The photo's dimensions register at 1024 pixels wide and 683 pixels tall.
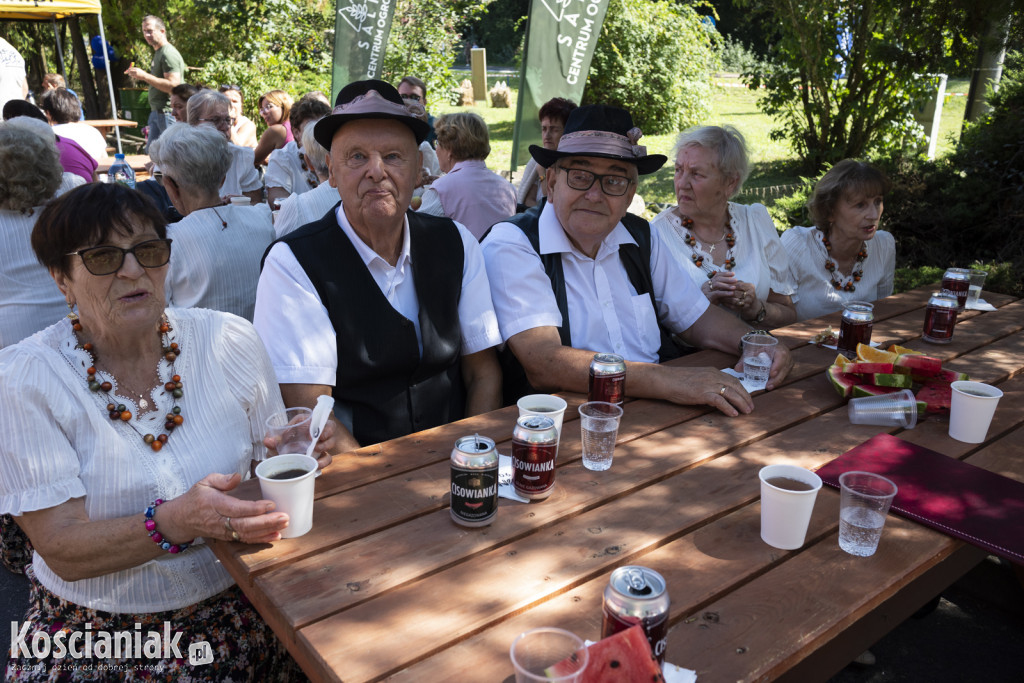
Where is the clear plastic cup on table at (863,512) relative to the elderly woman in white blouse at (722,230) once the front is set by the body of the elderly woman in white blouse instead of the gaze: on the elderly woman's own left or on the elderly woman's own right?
on the elderly woman's own left

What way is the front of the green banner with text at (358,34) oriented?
toward the camera

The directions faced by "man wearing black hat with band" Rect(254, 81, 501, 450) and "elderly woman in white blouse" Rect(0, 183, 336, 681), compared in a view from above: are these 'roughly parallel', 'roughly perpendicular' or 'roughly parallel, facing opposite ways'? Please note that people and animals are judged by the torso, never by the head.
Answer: roughly parallel

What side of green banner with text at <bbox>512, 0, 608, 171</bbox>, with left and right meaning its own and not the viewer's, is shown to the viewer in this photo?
front

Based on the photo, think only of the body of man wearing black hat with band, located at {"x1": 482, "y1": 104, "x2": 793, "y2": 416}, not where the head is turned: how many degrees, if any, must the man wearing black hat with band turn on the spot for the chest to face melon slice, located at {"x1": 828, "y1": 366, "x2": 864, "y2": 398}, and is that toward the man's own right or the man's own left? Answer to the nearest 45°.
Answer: approximately 45° to the man's own left

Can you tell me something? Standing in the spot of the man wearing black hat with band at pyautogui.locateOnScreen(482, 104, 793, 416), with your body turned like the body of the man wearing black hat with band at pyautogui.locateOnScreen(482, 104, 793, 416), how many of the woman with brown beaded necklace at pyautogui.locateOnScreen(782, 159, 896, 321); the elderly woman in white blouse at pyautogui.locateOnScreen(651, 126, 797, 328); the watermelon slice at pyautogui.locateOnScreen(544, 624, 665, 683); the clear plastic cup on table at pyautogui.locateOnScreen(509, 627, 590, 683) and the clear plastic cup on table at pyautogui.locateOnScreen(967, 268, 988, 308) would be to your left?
3

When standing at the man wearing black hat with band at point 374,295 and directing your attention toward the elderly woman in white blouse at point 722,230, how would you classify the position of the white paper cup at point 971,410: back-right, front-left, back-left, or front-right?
front-right

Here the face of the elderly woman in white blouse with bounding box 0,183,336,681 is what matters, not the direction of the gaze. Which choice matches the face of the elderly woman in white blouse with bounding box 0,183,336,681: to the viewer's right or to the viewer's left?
to the viewer's right

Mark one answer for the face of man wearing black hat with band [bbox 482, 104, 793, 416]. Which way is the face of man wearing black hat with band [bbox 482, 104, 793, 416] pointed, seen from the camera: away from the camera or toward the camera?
toward the camera

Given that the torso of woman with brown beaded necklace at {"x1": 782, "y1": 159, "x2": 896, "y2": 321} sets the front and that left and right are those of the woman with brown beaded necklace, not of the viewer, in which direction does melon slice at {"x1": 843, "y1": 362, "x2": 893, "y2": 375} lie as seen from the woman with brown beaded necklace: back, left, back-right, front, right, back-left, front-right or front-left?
front-right

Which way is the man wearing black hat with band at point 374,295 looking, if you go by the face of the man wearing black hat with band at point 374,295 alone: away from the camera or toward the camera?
toward the camera

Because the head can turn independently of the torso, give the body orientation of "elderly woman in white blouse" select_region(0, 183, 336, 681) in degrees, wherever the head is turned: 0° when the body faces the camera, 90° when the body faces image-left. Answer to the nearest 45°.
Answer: approximately 315°

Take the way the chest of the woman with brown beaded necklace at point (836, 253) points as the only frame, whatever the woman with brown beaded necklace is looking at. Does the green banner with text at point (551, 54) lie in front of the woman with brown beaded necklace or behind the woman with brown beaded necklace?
behind

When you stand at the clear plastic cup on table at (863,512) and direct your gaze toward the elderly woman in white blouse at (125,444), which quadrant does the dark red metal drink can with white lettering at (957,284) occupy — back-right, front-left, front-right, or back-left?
back-right

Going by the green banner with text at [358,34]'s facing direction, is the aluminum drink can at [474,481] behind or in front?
in front

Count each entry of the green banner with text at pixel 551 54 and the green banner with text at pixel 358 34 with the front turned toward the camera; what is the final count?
2

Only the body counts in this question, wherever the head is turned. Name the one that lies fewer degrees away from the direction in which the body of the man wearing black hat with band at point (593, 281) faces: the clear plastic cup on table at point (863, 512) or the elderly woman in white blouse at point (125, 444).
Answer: the clear plastic cup on table
